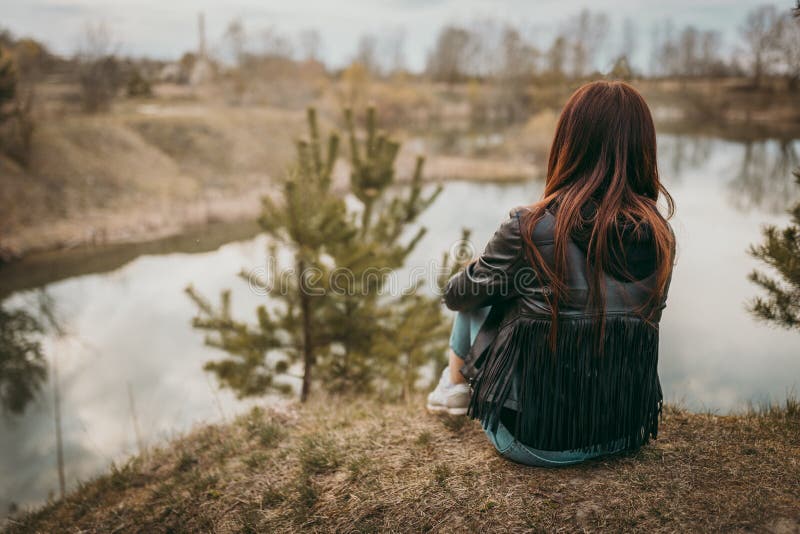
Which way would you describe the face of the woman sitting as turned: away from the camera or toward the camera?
away from the camera

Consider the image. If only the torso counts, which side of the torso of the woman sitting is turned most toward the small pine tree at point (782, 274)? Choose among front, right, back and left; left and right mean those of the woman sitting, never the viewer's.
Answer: right

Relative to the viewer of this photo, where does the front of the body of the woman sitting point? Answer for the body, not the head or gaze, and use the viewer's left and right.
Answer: facing away from the viewer and to the left of the viewer
